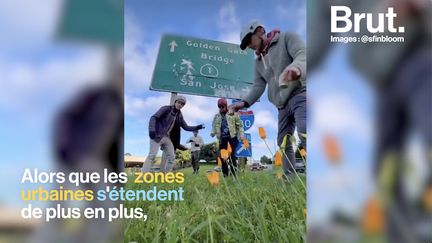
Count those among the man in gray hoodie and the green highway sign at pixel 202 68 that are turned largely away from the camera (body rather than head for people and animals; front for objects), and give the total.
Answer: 0

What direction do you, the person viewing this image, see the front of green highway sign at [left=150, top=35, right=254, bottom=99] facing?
facing the viewer

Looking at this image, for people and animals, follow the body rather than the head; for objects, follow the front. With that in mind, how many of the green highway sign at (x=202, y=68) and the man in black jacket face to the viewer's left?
0

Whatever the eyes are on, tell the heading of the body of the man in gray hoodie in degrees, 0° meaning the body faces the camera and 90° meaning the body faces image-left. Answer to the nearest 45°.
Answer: approximately 45°

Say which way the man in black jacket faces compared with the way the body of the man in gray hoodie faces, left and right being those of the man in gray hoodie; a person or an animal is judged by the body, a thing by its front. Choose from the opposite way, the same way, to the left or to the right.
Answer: to the left
